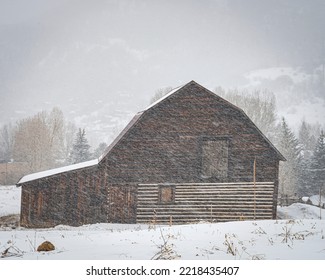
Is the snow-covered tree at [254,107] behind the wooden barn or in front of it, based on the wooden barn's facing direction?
behind

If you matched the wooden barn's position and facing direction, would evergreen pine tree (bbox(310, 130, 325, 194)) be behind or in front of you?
behind

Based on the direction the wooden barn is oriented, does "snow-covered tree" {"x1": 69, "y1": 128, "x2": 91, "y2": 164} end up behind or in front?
behind

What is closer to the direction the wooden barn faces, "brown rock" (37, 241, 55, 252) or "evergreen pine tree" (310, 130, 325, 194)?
the brown rock

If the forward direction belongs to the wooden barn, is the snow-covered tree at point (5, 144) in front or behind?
behind

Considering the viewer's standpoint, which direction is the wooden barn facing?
facing the viewer

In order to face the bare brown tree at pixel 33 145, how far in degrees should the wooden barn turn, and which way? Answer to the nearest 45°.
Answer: approximately 135° to its right
